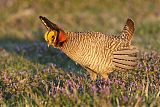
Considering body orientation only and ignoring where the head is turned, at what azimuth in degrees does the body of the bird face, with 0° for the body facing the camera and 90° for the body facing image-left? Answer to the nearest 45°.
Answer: approximately 90°
